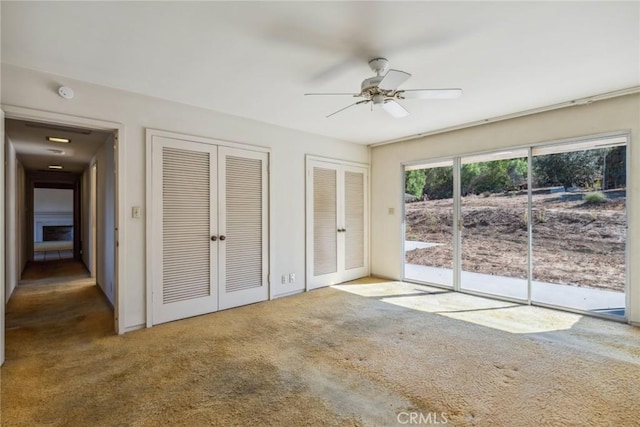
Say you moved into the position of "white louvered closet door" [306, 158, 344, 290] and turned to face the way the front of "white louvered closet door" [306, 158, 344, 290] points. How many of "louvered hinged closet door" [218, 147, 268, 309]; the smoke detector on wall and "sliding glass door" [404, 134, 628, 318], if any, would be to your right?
2

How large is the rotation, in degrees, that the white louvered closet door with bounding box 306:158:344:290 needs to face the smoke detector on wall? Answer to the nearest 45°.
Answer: approximately 90° to its right

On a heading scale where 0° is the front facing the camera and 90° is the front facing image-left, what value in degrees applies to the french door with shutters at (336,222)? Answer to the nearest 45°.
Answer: approximately 315°

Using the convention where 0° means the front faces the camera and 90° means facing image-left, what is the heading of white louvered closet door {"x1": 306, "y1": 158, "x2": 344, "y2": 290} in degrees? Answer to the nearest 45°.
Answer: approximately 315°

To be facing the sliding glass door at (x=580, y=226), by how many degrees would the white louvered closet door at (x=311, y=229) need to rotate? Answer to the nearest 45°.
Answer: approximately 45° to its left

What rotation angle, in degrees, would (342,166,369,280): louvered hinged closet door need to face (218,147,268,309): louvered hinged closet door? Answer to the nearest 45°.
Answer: approximately 90° to its right

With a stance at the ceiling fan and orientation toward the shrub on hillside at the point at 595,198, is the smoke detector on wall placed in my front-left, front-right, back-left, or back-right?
back-left

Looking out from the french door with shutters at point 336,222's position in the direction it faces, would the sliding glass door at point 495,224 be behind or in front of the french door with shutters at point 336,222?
in front

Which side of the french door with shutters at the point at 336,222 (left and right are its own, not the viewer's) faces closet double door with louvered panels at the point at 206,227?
right

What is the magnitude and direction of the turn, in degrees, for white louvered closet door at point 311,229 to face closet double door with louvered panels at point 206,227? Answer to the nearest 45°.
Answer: approximately 90° to its right

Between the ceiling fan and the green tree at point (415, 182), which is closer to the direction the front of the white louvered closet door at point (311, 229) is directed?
the ceiling fan

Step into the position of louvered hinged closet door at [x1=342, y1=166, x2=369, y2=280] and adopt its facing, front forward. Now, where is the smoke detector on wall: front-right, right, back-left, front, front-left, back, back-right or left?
right

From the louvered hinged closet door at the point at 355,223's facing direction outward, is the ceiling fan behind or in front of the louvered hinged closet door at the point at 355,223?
in front

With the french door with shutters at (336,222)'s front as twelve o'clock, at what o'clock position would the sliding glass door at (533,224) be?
The sliding glass door is roughly at 11 o'clock from the french door with shutters.
